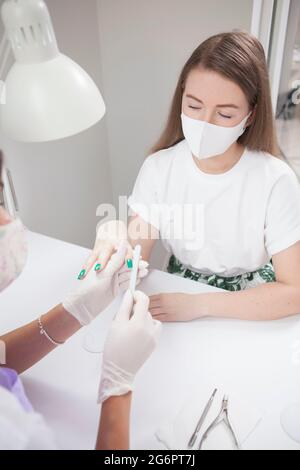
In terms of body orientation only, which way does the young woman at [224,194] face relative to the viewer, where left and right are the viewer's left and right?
facing the viewer and to the left of the viewer

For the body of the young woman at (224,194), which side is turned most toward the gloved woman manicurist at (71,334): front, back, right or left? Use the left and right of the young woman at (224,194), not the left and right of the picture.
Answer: front
